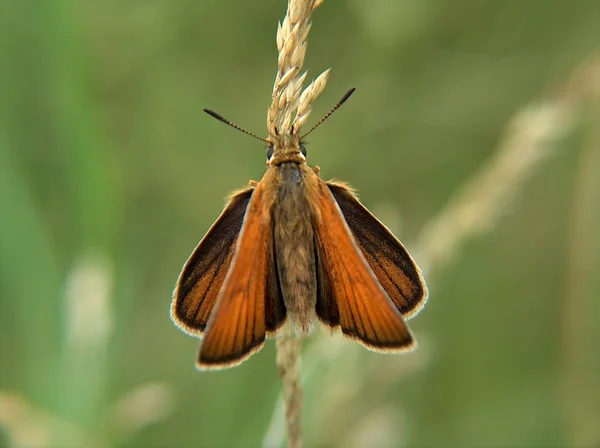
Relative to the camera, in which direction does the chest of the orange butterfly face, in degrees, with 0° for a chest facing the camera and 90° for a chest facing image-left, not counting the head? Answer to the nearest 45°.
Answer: approximately 180°
